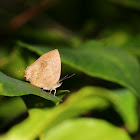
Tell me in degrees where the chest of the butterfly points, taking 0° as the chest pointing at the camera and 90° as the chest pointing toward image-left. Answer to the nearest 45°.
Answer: approximately 270°

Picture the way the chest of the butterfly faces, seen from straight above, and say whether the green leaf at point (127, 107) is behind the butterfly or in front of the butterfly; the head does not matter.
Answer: in front
